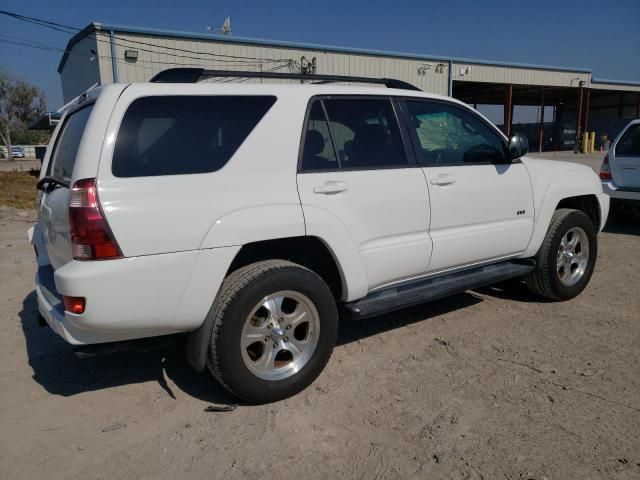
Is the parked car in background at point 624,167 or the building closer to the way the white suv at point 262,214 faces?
the parked car in background

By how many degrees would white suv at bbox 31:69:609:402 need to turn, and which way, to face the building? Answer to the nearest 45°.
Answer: approximately 45° to its left

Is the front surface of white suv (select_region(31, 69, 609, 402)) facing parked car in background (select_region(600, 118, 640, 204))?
yes

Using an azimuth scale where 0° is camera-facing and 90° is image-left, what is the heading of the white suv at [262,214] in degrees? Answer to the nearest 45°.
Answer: approximately 225°
